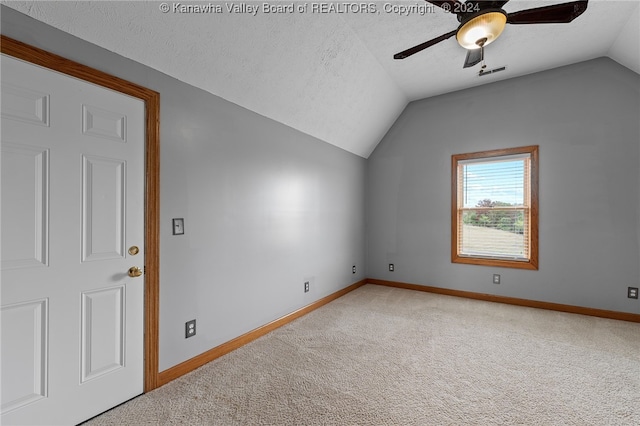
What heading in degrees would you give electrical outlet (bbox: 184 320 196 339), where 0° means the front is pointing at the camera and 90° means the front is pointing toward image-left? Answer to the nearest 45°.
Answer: approximately 315°

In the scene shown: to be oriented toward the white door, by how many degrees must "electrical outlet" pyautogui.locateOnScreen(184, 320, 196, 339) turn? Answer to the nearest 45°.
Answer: approximately 90° to its right
